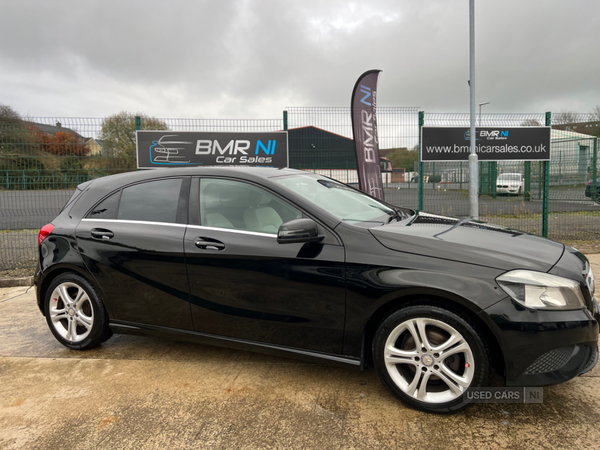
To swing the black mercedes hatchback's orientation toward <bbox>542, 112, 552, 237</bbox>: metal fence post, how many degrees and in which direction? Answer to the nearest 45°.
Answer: approximately 90° to its left

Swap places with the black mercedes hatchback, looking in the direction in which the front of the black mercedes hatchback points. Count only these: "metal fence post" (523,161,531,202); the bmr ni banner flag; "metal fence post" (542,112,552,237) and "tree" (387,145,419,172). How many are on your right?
0

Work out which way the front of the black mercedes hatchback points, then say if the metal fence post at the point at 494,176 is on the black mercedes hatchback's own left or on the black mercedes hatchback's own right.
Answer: on the black mercedes hatchback's own left

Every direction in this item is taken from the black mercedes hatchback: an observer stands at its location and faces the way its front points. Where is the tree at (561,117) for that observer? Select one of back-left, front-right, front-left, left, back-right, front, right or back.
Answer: left

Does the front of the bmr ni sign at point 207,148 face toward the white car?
no

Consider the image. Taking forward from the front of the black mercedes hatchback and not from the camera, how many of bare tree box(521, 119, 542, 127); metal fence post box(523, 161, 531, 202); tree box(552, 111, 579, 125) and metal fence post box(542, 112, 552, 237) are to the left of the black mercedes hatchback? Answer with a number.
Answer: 4

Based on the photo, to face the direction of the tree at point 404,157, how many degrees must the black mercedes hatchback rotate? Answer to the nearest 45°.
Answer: approximately 135° to its left

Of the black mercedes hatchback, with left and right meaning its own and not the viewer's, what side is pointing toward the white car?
left

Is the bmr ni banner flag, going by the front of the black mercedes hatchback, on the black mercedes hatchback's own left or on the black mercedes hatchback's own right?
on the black mercedes hatchback's own left

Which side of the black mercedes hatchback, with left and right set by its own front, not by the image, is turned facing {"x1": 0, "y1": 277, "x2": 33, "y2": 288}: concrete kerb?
back

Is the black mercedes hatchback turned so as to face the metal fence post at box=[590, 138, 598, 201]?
no

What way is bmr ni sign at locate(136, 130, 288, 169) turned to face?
toward the camera

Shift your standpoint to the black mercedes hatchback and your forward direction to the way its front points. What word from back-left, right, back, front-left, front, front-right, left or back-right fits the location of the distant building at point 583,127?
left

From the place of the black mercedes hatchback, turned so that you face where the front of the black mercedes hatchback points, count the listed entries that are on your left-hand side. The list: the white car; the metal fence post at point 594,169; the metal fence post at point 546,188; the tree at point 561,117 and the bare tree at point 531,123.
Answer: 5

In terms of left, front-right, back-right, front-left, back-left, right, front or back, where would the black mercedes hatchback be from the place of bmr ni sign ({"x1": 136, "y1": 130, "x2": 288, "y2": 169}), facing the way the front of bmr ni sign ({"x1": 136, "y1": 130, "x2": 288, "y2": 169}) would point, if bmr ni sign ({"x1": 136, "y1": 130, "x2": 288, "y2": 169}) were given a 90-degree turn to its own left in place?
right

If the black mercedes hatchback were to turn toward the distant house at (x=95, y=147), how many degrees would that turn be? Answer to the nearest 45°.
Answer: approximately 180°

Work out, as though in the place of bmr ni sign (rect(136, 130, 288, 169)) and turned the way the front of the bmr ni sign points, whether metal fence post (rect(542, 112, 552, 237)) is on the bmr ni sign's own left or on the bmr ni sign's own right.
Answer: on the bmr ni sign's own left

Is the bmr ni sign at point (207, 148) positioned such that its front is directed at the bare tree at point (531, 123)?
no

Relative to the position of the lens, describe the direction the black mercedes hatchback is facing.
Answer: facing the viewer and to the right of the viewer
